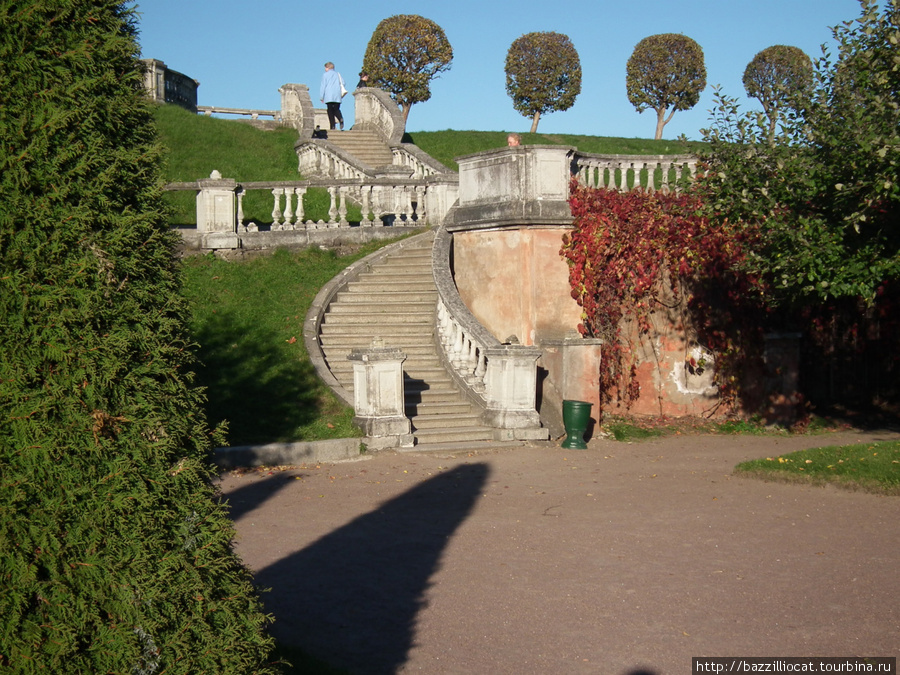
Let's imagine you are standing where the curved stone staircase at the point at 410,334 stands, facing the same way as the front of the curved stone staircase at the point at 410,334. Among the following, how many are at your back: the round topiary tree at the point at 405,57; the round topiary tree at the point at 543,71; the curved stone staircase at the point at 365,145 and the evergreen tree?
3

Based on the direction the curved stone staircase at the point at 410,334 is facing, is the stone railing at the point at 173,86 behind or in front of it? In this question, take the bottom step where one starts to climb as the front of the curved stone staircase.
behind

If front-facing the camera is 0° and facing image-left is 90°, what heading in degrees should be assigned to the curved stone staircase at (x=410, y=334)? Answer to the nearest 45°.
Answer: approximately 0°

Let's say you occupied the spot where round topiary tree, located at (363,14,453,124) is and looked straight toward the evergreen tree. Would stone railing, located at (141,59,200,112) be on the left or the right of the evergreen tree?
right

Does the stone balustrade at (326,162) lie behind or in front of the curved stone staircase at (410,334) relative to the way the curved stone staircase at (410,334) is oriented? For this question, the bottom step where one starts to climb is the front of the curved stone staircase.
behind

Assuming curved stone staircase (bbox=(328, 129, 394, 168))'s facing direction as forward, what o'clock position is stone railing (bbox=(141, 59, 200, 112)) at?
The stone railing is roughly at 4 o'clock from the curved stone staircase.

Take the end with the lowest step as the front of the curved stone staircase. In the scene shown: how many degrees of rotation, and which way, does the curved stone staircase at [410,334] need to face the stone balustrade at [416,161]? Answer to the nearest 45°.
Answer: approximately 180°

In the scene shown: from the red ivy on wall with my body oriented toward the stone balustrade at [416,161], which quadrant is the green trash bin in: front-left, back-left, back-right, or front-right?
back-left

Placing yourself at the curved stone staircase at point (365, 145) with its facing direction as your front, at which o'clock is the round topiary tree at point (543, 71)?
The round topiary tree is roughly at 7 o'clock from the curved stone staircase.

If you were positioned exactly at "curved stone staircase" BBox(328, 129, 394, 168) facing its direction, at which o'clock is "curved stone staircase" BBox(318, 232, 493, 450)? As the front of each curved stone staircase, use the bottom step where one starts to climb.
"curved stone staircase" BBox(318, 232, 493, 450) is roughly at 12 o'clock from "curved stone staircase" BBox(328, 129, 394, 168).

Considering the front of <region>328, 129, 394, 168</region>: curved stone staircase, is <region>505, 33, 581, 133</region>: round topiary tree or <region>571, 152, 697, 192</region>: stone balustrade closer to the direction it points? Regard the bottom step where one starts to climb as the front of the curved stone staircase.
the stone balustrade
